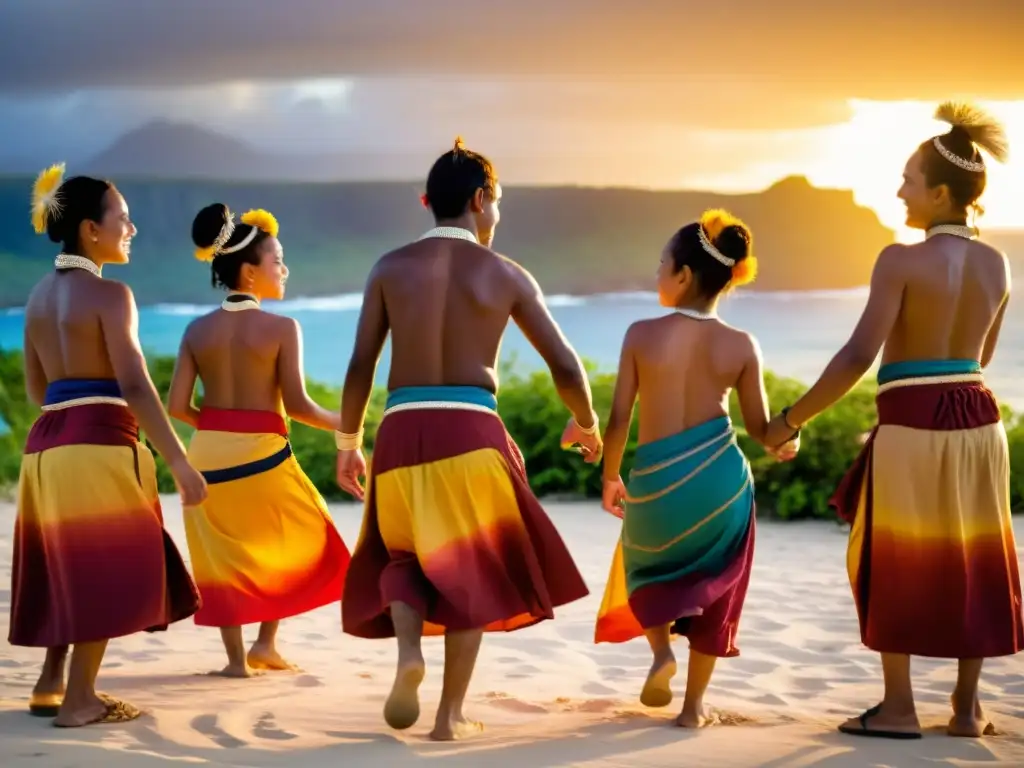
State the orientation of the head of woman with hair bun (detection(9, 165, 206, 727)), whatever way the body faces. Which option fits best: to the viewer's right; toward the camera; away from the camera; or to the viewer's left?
to the viewer's right

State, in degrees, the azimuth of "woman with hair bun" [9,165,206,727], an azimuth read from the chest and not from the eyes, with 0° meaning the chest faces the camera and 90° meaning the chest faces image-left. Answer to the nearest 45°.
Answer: approximately 225°

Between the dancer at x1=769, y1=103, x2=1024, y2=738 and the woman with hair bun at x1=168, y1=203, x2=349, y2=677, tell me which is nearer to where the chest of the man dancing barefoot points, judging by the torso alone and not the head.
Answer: the woman with hair bun

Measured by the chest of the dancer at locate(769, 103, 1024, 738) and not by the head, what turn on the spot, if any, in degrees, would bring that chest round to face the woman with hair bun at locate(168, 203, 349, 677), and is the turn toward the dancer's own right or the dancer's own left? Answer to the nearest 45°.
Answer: approximately 45° to the dancer's own left

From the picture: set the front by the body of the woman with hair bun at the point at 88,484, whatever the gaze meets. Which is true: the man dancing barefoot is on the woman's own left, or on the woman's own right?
on the woman's own right

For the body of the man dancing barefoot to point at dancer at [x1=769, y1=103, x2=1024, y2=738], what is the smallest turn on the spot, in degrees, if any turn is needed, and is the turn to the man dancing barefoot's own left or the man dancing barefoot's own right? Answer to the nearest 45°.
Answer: approximately 90° to the man dancing barefoot's own right

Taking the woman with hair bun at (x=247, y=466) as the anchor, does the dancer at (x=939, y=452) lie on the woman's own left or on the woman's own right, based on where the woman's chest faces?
on the woman's own right

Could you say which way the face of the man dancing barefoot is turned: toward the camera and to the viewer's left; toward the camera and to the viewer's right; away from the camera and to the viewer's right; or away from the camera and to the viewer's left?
away from the camera and to the viewer's right

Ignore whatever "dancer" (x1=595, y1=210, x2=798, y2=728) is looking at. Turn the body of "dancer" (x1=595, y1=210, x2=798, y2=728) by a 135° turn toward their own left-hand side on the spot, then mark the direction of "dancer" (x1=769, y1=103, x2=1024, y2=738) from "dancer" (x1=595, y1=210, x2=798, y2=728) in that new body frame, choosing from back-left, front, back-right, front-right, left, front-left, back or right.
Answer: back-left

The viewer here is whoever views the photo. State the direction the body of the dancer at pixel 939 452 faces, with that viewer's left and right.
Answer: facing away from the viewer and to the left of the viewer

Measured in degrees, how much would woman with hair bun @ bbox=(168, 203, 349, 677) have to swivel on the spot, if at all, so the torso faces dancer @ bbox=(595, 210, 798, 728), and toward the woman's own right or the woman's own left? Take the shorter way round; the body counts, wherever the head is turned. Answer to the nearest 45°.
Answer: approximately 90° to the woman's own right

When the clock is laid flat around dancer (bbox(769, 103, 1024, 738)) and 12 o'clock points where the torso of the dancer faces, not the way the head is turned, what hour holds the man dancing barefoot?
The man dancing barefoot is roughly at 10 o'clock from the dancer.

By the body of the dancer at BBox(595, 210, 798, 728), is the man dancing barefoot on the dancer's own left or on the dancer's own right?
on the dancer's own left

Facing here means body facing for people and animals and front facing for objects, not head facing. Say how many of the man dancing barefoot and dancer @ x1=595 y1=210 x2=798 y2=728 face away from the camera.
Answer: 2

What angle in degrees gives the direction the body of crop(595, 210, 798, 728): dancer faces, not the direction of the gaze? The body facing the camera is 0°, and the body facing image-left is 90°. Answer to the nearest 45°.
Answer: approximately 180°

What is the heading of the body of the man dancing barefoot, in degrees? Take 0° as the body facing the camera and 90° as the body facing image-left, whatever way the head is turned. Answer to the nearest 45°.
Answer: approximately 180°

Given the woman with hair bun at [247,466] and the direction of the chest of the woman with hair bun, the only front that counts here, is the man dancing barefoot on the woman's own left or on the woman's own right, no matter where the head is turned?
on the woman's own right

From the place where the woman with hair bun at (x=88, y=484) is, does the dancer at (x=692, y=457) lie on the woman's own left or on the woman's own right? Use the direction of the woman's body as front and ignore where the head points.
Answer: on the woman's own right
